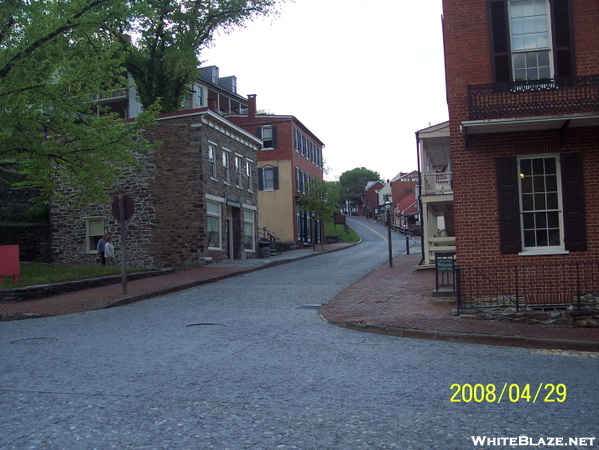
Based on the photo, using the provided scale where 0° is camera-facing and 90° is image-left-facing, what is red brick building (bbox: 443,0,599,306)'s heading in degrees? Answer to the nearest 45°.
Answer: approximately 0°

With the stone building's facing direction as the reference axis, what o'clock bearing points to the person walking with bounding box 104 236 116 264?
The person walking is roughly at 4 o'clock from the stone building.

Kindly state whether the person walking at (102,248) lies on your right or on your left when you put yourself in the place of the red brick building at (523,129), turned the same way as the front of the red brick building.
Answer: on your right

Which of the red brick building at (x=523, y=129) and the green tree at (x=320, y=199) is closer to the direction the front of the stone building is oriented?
the red brick building

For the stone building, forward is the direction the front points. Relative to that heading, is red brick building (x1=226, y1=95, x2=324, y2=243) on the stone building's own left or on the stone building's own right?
on the stone building's own left

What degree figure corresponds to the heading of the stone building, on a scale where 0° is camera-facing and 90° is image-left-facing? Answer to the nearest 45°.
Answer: approximately 315°

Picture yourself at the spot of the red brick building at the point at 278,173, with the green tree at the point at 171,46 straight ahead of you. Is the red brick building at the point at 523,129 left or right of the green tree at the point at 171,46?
left

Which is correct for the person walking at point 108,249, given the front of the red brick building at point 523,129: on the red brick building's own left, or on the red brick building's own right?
on the red brick building's own right

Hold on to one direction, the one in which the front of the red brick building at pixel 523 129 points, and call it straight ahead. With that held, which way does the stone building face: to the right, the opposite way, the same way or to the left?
to the left

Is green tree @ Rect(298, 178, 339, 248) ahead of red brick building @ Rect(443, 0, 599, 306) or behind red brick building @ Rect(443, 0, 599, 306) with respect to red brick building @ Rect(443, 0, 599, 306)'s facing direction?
behind

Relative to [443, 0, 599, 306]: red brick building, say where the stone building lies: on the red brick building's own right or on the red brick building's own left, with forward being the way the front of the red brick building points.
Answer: on the red brick building's own right
